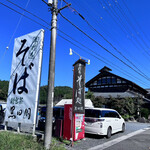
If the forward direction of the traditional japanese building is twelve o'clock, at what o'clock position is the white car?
The white car is roughly at 12 o'clock from the traditional japanese building.

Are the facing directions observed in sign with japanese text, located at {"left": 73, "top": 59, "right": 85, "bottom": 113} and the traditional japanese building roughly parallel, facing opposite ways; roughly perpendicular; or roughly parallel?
roughly parallel

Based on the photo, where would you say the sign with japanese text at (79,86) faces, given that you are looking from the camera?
facing the viewer

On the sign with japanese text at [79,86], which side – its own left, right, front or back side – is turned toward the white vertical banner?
right

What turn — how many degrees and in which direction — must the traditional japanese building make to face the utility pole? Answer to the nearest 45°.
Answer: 0° — it already faces it

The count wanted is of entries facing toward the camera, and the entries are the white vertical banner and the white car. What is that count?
1

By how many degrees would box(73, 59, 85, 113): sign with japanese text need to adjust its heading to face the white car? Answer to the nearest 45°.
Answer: approximately 135° to its left

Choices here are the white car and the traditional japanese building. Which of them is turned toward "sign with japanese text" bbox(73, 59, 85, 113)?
the traditional japanese building

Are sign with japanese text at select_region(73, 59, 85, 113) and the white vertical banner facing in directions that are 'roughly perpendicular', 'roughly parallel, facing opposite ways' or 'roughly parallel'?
roughly parallel

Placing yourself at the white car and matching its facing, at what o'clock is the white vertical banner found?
The white vertical banner is roughly at 6 o'clock from the white car.

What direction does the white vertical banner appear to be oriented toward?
toward the camera

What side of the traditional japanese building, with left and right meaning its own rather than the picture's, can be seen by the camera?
front

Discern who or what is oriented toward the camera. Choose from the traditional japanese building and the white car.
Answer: the traditional japanese building

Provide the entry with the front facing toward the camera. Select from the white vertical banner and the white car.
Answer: the white vertical banner
